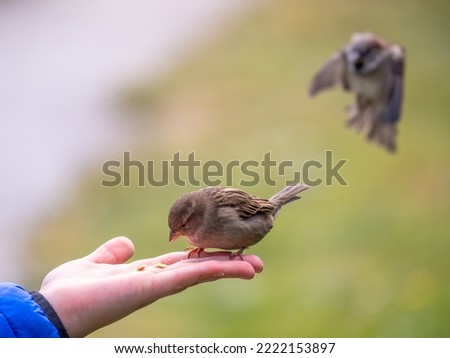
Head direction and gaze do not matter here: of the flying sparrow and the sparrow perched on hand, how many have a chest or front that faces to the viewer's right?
0

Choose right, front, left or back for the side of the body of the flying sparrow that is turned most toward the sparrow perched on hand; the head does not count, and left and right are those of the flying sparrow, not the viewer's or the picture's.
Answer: front

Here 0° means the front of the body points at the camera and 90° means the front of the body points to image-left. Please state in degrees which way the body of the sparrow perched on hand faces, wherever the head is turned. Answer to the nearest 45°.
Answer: approximately 90°

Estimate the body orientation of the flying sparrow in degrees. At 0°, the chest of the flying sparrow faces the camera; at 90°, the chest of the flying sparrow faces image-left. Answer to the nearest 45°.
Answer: approximately 45°

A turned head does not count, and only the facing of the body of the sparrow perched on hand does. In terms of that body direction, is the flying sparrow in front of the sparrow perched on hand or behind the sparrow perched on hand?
behind
